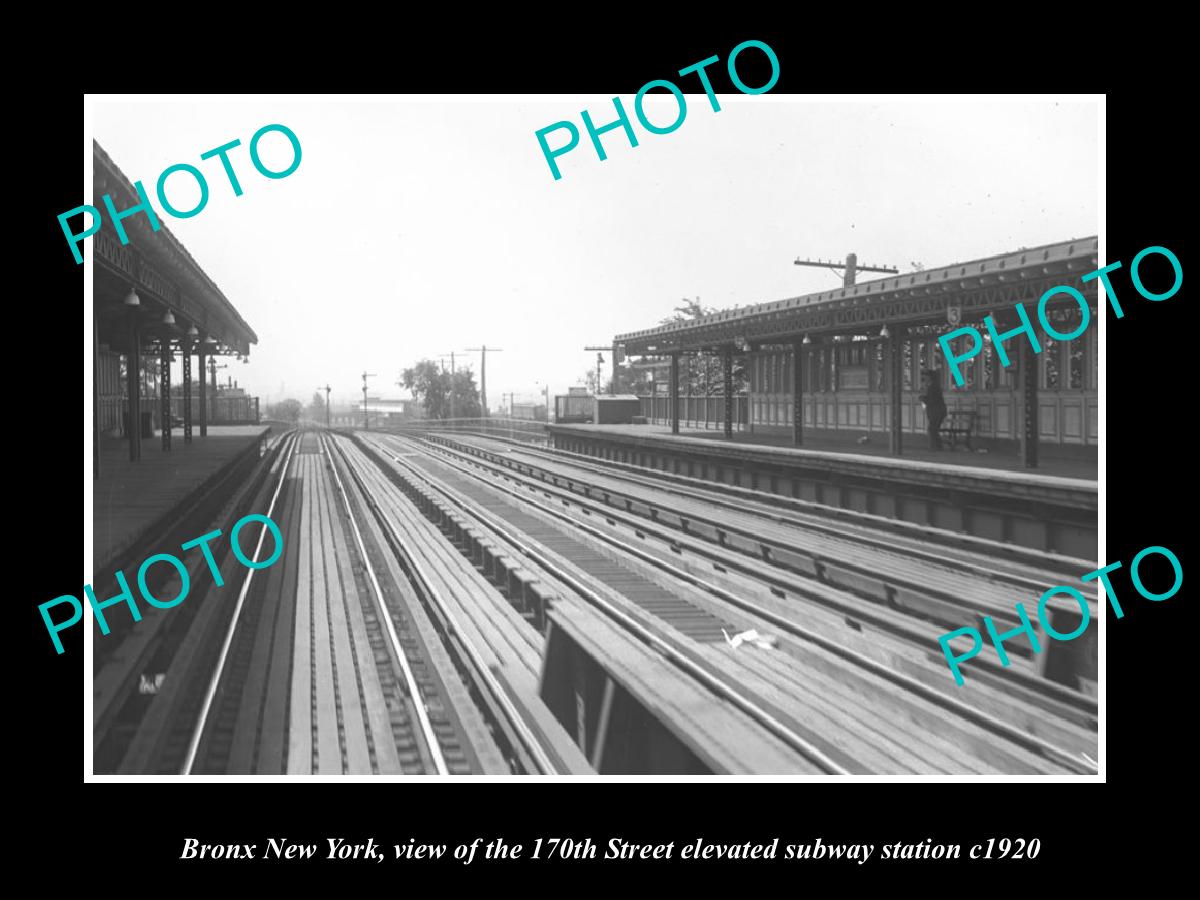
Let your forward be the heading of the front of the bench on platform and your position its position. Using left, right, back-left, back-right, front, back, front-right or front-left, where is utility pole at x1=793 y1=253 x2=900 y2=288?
back-right

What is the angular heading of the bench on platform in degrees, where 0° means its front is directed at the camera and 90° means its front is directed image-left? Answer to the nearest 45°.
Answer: approximately 45°
